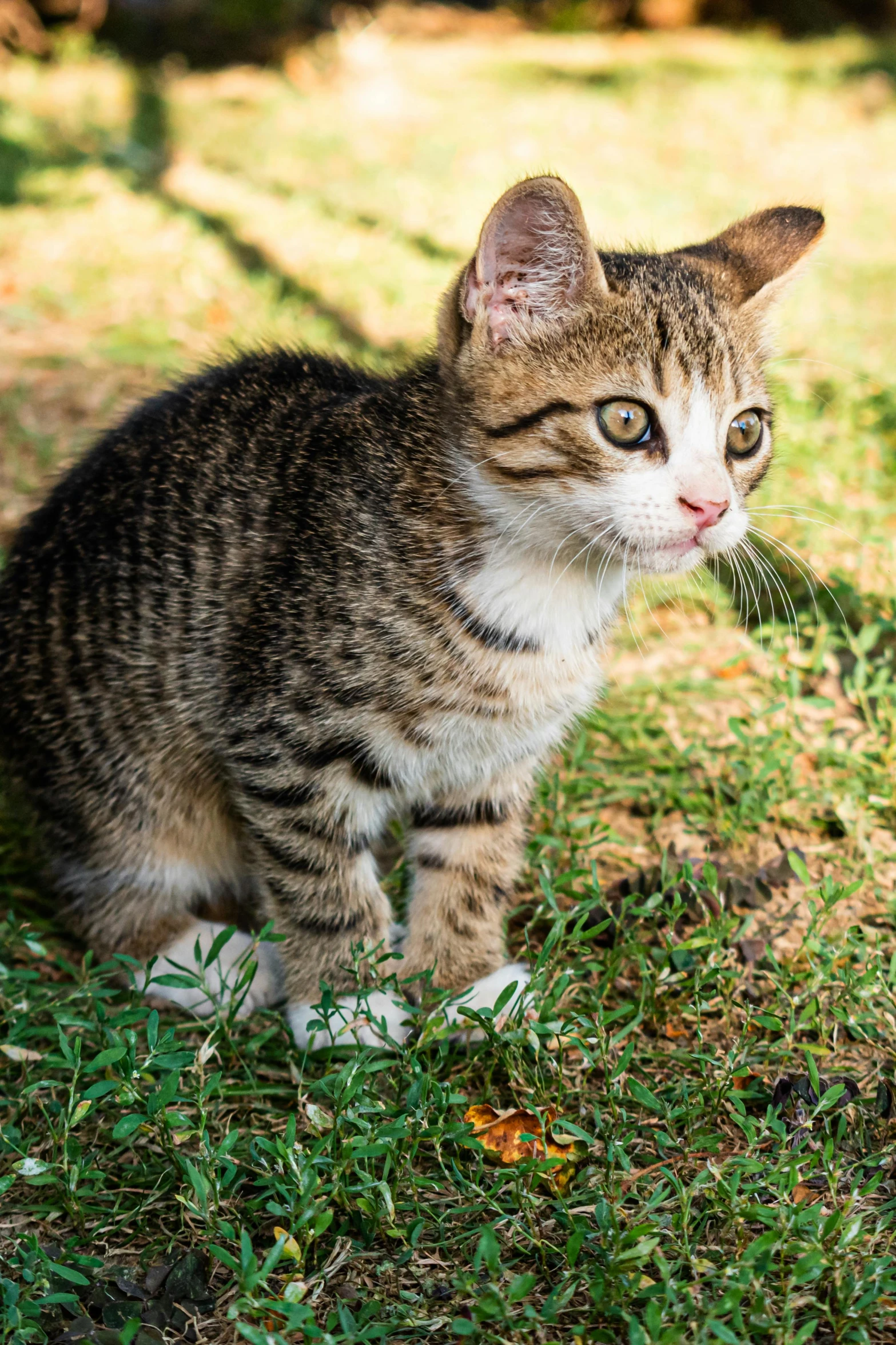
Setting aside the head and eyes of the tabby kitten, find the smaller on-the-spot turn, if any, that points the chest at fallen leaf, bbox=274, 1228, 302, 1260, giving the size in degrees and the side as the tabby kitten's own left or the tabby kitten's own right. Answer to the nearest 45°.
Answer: approximately 45° to the tabby kitten's own right

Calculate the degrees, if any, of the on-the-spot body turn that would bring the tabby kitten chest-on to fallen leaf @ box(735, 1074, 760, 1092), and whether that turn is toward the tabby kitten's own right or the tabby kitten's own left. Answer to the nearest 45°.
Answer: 0° — it already faces it

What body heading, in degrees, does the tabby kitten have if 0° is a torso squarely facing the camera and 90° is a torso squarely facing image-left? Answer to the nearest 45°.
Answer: approximately 315°
